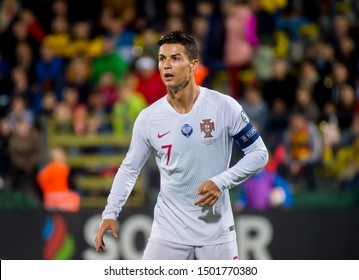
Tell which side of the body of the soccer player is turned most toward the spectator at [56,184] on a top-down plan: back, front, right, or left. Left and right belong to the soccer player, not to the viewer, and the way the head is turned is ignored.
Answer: back

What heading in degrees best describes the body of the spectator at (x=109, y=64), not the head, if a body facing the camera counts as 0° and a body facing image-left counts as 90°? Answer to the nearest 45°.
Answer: approximately 0°

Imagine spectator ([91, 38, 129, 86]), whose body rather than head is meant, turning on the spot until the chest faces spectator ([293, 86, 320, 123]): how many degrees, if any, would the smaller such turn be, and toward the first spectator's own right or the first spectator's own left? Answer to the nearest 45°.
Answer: approximately 45° to the first spectator's own left

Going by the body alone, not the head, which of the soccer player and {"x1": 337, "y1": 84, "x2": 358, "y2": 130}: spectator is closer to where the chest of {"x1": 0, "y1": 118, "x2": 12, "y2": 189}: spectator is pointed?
the soccer player

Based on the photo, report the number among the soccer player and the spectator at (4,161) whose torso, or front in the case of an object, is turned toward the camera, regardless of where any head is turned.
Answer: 2

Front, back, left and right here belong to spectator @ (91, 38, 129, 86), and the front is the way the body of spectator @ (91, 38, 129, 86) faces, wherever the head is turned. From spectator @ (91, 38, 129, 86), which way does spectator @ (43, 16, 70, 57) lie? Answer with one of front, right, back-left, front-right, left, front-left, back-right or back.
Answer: back-right

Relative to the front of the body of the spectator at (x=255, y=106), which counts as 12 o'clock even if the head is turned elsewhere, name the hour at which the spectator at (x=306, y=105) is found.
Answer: the spectator at (x=306, y=105) is roughly at 9 o'clock from the spectator at (x=255, y=106).

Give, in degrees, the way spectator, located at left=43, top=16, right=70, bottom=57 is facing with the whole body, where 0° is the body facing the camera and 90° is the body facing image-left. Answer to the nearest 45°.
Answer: approximately 0°
